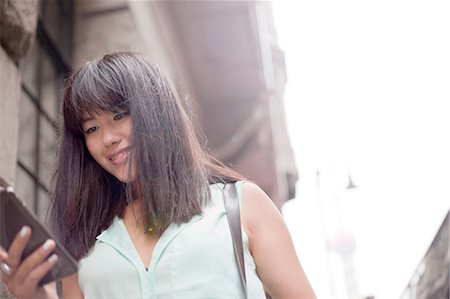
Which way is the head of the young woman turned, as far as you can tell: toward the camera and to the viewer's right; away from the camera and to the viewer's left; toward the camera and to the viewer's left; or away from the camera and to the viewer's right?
toward the camera and to the viewer's left

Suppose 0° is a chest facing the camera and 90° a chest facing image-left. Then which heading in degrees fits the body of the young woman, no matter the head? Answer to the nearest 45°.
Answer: approximately 45°

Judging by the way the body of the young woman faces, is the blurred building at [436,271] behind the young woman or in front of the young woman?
behind
